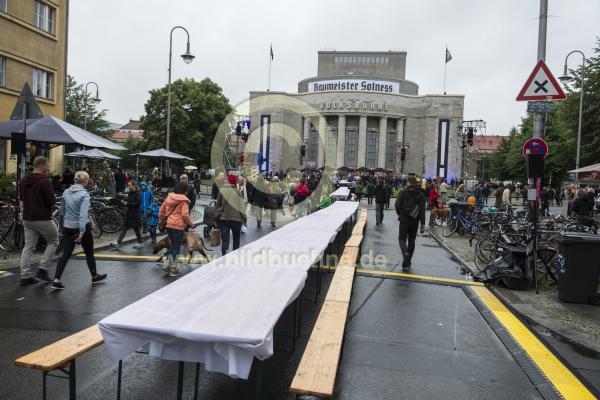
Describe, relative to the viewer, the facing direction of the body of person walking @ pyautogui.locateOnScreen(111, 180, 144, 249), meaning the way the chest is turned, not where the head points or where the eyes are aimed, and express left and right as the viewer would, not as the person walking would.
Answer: facing to the left of the viewer

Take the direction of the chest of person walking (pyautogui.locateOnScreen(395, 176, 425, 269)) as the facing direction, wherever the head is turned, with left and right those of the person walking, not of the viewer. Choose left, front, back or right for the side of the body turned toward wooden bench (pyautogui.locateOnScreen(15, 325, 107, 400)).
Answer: back

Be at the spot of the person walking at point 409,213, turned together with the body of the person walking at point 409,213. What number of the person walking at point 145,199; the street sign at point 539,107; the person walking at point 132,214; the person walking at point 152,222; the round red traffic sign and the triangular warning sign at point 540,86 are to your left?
3

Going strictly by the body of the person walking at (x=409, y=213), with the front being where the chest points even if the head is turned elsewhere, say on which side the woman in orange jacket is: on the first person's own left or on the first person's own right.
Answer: on the first person's own left

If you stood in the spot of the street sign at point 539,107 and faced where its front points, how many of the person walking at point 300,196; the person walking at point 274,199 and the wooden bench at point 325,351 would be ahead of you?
1

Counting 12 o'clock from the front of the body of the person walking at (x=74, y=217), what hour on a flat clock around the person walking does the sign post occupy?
The sign post is roughly at 2 o'clock from the person walking.

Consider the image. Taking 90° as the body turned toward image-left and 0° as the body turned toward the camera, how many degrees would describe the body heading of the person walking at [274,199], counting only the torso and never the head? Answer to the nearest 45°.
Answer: approximately 180°
